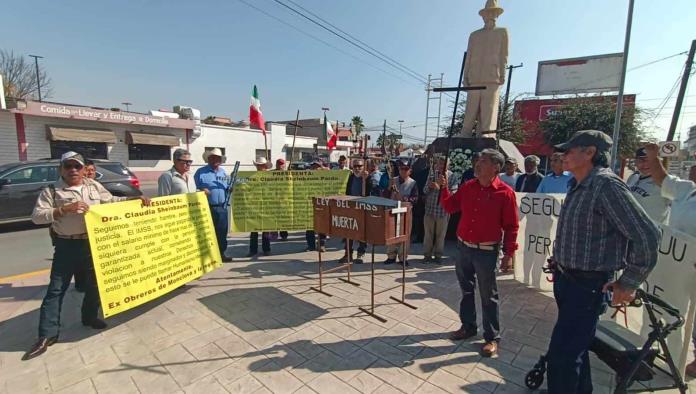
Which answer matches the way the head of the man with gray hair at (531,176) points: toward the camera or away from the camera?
toward the camera

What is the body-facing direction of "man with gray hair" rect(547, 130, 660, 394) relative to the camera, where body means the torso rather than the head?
to the viewer's left

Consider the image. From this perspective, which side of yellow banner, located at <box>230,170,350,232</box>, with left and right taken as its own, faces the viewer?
front

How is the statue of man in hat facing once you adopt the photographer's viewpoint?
facing the viewer

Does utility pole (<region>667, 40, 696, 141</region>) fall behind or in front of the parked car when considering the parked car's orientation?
behind

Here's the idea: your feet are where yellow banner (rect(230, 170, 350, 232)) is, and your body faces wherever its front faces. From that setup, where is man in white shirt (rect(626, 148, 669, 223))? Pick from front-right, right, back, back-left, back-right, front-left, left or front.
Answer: front-left

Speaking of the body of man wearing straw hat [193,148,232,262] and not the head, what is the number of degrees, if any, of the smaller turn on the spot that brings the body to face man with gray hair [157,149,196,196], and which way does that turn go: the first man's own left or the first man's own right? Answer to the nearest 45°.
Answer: approximately 90° to the first man's own right

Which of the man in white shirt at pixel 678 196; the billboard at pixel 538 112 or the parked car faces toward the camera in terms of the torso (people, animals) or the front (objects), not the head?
the billboard

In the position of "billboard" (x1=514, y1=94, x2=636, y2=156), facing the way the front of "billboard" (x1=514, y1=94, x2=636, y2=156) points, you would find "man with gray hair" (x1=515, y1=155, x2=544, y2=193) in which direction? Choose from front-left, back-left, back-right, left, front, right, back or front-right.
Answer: front

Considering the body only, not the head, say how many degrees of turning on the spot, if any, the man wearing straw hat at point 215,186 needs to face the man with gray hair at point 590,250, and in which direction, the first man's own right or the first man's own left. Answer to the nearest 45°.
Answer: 0° — they already face them

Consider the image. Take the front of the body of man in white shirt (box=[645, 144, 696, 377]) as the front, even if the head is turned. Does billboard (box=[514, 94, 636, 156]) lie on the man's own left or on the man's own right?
on the man's own right

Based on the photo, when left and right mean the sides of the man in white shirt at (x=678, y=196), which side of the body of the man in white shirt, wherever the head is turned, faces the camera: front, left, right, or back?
left

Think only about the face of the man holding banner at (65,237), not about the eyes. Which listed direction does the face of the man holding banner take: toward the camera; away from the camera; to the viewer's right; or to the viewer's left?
toward the camera

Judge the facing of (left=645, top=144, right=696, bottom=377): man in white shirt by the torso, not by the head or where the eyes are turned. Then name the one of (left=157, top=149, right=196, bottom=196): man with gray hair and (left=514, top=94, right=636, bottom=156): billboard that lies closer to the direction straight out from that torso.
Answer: the man with gray hair

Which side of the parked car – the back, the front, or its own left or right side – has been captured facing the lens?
left

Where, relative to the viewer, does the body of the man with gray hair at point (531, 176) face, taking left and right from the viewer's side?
facing the viewer and to the left of the viewer
